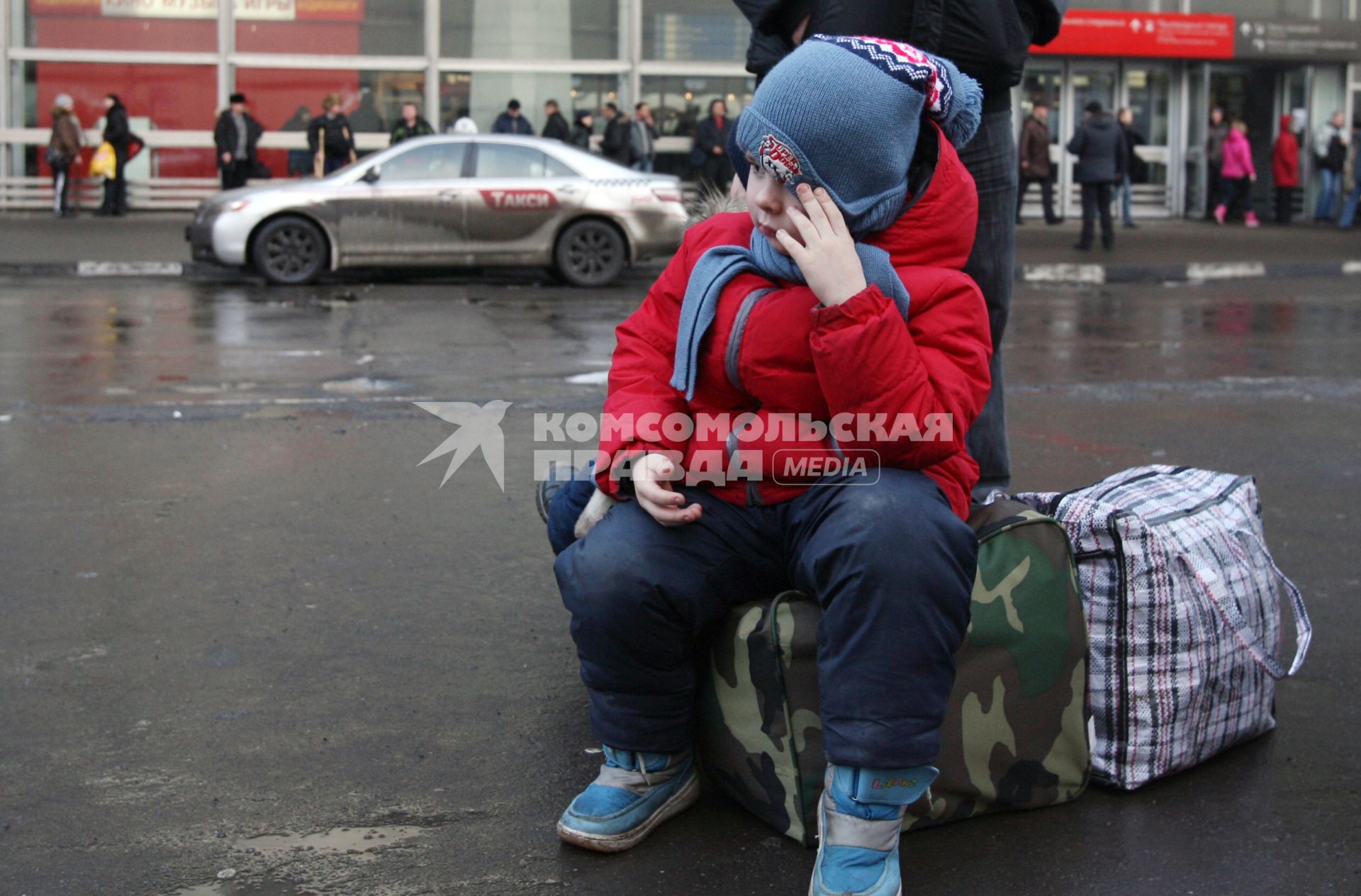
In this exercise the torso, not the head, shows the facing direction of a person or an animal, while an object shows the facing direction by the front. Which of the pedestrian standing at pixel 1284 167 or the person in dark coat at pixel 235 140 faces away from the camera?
the pedestrian standing

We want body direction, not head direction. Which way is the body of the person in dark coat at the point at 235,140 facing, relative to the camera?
toward the camera

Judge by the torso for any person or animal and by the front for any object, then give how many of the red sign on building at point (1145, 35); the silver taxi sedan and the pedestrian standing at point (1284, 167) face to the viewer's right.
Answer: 0

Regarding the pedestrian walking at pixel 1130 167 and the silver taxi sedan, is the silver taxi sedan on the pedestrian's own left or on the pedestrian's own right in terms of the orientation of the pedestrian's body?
on the pedestrian's own right

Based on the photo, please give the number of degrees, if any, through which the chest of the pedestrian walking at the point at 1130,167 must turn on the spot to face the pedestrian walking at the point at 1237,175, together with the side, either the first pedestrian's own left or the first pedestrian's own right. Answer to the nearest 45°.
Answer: approximately 45° to the first pedestrian's own left

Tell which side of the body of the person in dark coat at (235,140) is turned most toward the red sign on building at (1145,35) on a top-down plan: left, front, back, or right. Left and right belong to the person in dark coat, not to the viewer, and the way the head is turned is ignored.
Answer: left

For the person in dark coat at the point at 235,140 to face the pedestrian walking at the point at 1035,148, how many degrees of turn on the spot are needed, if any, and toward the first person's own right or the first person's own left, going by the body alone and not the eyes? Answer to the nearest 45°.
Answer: approximately 90° to the first person's own left

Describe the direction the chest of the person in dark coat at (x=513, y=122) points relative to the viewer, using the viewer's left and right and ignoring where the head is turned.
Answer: facing the viewer

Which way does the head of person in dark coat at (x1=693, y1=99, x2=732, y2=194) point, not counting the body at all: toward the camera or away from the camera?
toward the camera

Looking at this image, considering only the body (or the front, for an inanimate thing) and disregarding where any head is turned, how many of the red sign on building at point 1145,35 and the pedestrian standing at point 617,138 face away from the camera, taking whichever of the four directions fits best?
0

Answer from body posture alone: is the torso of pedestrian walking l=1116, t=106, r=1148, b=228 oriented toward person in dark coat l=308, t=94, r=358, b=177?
no

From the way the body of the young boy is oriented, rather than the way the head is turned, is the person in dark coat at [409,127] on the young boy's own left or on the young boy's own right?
on the young boy's own right
